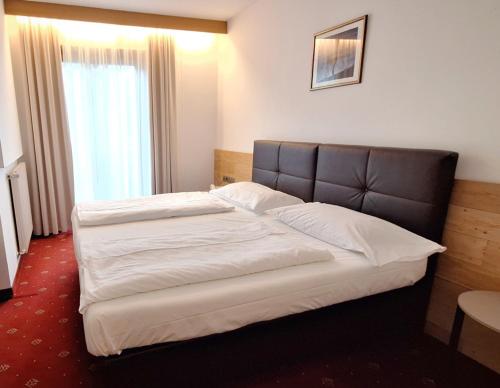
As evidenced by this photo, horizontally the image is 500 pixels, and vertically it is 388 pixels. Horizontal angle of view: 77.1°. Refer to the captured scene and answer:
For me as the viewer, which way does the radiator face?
facing to the right of the viewer

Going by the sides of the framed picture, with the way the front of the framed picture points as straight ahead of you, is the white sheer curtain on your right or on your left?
on your right

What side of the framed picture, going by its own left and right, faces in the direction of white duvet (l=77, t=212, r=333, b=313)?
front

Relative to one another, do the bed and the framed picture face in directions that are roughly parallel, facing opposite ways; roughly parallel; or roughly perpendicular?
roughly parallel

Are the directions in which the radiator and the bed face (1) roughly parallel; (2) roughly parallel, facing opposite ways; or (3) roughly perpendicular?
roughly parallel, facing opposite ways

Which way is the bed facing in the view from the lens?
facing the viewer and to the left of the viewer

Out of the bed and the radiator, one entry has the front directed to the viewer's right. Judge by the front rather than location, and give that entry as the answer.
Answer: the radiator

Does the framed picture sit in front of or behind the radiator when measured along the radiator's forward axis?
in front

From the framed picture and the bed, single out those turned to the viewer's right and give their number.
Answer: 0

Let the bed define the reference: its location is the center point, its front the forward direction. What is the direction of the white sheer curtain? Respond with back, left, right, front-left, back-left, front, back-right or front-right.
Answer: right

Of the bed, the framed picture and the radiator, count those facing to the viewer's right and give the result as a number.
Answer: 1

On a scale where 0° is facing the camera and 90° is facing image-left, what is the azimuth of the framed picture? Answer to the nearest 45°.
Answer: approximately 45°

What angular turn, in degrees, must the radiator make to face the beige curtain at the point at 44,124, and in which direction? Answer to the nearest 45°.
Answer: approximately 90° to its left
